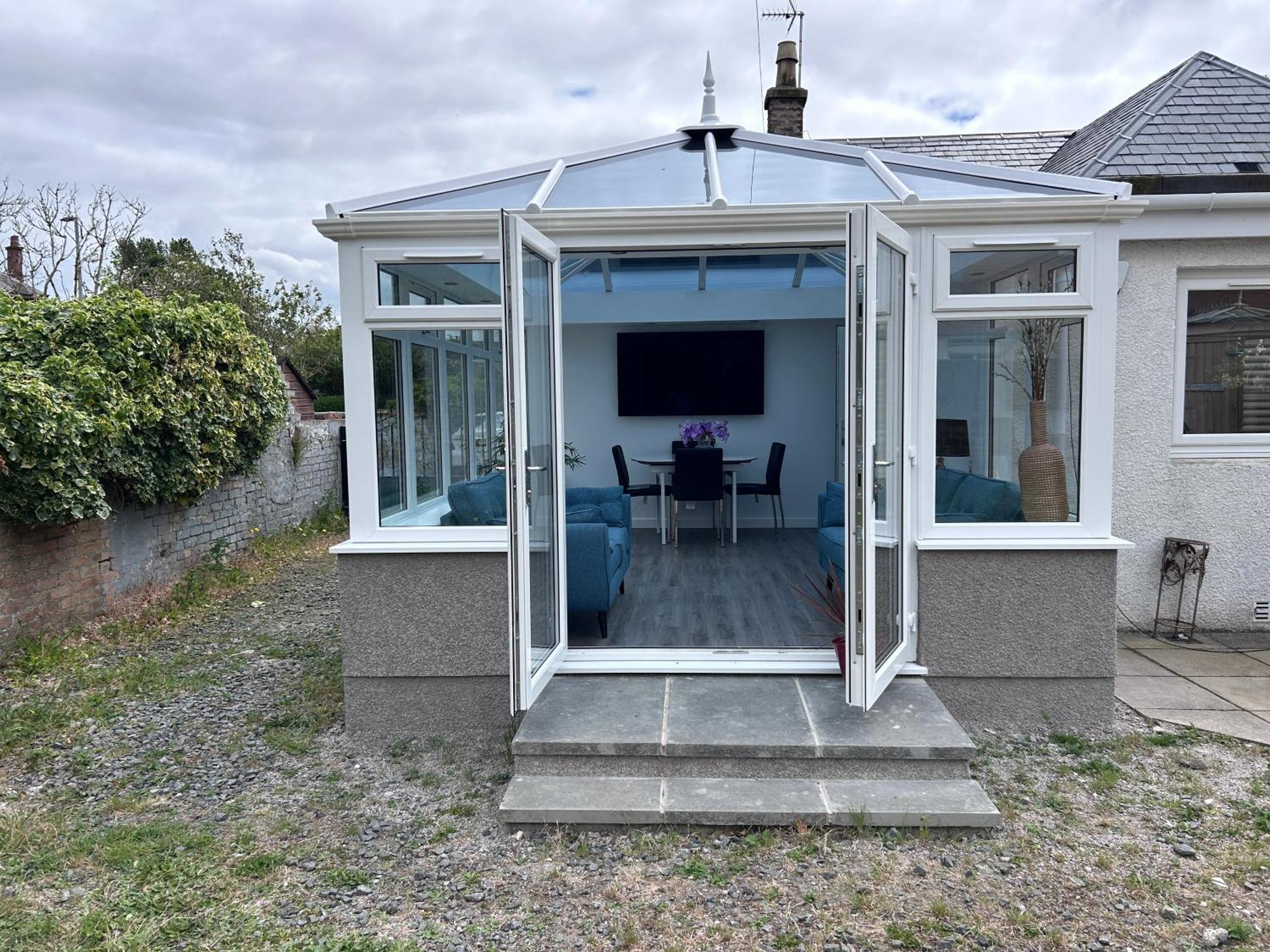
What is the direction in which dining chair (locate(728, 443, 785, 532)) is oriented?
to the viewer's left

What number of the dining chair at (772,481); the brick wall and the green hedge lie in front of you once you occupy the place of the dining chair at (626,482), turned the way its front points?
1

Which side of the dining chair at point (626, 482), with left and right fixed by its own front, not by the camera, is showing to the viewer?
right

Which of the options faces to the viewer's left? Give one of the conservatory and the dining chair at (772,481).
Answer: the dining chair

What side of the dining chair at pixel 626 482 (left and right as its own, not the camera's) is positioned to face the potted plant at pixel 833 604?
right

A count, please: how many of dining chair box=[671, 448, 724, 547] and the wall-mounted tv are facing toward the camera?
1

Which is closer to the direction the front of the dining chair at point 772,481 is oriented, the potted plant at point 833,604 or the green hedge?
the green hedge

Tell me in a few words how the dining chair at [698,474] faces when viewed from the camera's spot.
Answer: facing away from the viewer

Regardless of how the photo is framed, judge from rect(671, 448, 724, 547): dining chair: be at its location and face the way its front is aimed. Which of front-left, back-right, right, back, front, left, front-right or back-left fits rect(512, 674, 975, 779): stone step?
back

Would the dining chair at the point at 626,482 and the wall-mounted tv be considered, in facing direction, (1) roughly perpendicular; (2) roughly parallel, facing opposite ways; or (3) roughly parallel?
roughly perpendicular

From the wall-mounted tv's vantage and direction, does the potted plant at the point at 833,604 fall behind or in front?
in front

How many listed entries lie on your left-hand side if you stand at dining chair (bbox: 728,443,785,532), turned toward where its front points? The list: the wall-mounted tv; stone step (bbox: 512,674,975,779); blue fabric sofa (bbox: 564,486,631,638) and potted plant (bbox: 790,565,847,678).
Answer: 3

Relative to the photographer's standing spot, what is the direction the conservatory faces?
facing the viewer

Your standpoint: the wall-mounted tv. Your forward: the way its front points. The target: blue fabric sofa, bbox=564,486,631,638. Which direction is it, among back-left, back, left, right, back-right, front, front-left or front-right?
front

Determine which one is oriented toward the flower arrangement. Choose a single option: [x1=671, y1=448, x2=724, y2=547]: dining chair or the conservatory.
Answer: the dining chair

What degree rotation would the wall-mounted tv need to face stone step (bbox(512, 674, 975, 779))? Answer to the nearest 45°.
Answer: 0° — it already faces it
